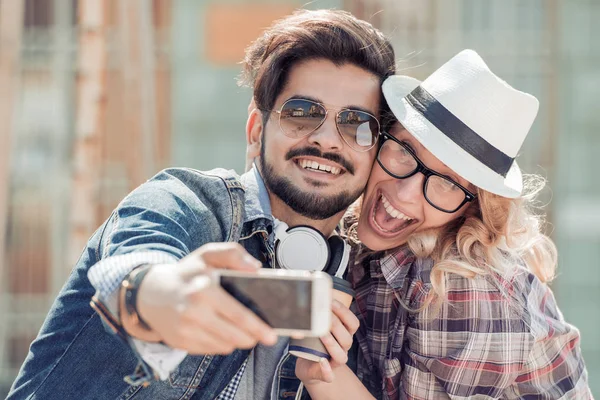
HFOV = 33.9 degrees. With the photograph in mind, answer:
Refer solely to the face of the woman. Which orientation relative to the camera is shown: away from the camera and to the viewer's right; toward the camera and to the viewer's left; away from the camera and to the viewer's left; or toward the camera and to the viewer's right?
toward the camera and to the viewer's left

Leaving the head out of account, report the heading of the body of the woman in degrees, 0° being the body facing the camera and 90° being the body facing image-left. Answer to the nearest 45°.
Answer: approximately 45°
